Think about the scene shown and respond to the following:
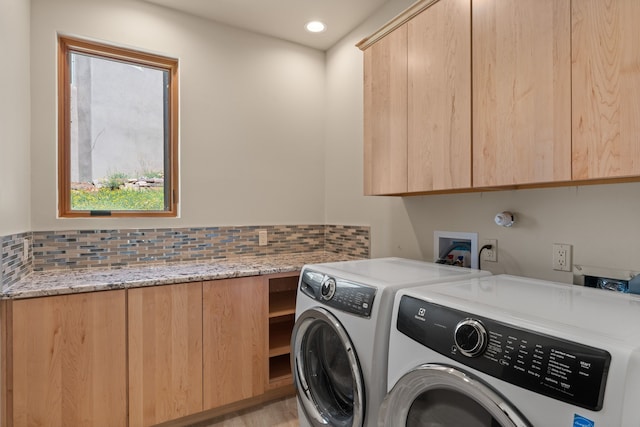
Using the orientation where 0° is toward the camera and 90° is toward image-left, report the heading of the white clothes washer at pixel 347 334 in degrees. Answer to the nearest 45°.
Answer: approximately 45°

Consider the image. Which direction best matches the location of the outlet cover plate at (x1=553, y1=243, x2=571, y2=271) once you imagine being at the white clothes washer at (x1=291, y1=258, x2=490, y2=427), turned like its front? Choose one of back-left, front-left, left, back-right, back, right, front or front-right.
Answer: back-left

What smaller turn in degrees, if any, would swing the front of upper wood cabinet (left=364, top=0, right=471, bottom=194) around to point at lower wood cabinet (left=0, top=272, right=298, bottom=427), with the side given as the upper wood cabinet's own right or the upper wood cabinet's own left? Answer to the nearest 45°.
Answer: approximately 45° to the upper wood cabinet's own right

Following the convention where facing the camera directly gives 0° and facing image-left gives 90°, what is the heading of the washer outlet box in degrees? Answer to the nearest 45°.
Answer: approximately 45°

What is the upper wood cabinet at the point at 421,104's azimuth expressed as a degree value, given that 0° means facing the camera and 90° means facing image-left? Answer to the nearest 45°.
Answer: approximately 45°
